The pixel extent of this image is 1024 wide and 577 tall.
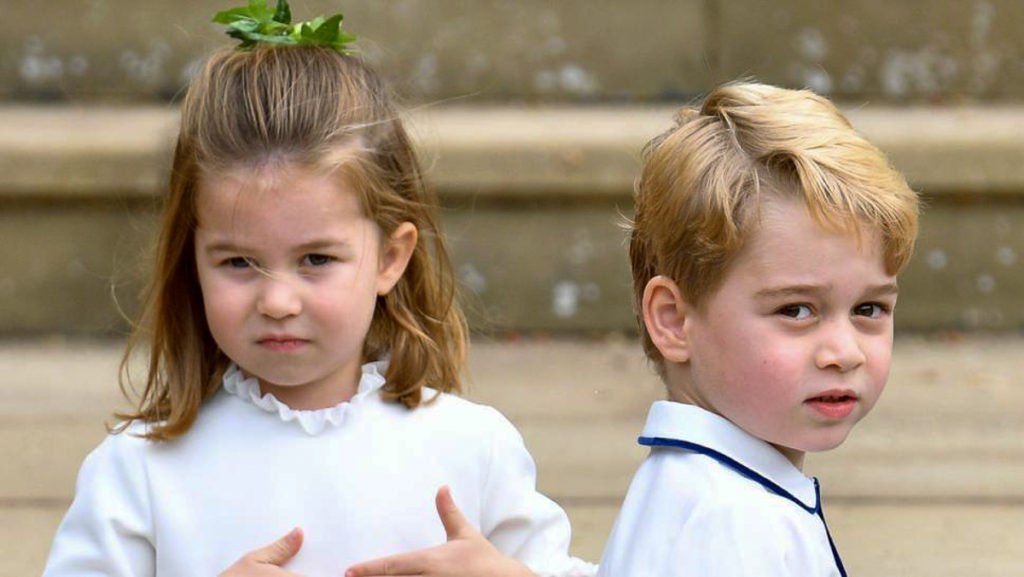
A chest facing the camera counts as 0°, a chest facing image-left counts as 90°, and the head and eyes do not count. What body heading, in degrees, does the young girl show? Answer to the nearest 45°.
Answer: approximately 0°

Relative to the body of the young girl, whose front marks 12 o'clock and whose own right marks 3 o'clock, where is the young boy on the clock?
The young boy is roughly at 10 o'clock from the young girl.
